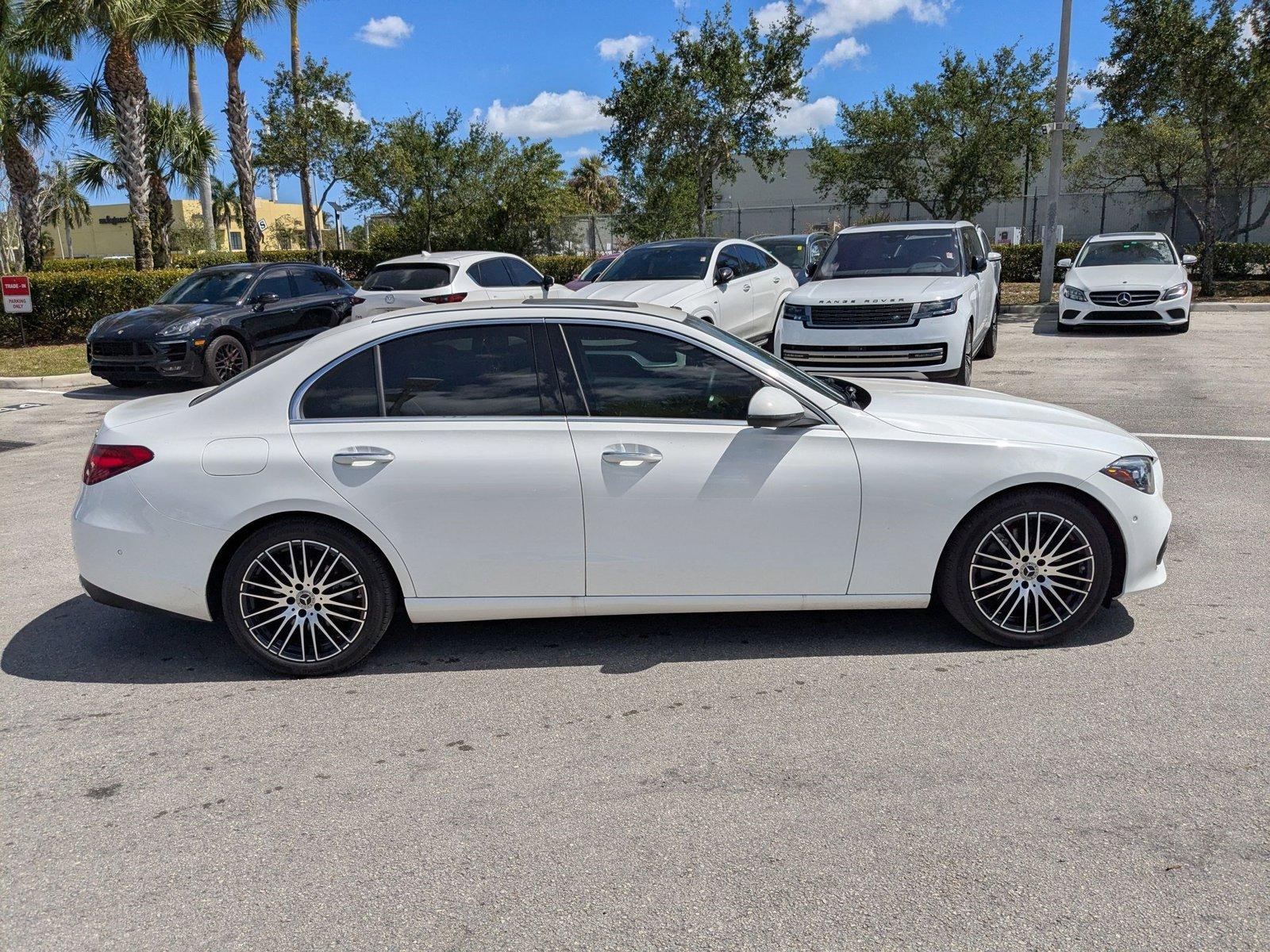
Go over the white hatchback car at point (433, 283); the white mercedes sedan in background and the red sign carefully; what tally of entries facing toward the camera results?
2

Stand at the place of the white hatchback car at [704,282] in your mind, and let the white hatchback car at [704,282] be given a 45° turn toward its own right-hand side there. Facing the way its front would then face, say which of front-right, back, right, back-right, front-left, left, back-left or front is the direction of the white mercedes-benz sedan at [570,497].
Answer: left

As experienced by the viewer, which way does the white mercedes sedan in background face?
facing the viewer

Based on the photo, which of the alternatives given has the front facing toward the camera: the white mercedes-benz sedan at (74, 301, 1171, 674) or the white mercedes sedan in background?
the white mercedes sedan in background

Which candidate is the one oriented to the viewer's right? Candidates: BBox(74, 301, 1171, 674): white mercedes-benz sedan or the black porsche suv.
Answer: the white mercedes-benz sedan

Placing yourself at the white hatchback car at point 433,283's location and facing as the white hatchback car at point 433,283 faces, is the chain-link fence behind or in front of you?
in front

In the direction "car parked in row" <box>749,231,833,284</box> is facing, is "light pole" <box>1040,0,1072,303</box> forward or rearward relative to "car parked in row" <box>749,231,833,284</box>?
rearward

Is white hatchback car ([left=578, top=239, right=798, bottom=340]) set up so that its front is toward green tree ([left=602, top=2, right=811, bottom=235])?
no

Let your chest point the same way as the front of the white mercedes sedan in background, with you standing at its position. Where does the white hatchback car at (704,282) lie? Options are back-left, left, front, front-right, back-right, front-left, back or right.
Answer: front-right

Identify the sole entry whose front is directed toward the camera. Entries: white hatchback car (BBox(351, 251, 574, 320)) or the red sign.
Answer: the red sign

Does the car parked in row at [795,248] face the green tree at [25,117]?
no

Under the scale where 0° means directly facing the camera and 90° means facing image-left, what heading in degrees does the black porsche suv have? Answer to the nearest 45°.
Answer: approximately 45°

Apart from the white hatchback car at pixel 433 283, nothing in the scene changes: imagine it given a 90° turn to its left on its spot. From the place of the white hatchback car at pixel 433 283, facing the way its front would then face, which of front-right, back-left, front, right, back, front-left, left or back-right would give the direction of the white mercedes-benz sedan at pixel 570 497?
back-left

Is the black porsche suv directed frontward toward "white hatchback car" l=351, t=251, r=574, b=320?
no

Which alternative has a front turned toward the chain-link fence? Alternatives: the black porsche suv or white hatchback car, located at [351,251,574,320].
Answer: the white hatchback car

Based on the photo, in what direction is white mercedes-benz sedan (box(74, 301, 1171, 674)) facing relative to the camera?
to the viewer's right

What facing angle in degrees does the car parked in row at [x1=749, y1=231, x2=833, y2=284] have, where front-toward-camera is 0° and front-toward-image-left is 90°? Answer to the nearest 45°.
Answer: approximately 45°

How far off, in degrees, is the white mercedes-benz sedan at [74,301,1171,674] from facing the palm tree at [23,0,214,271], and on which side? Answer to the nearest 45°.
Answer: approximately 135° to its left

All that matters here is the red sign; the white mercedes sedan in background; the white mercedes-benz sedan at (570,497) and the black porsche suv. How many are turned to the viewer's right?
1
